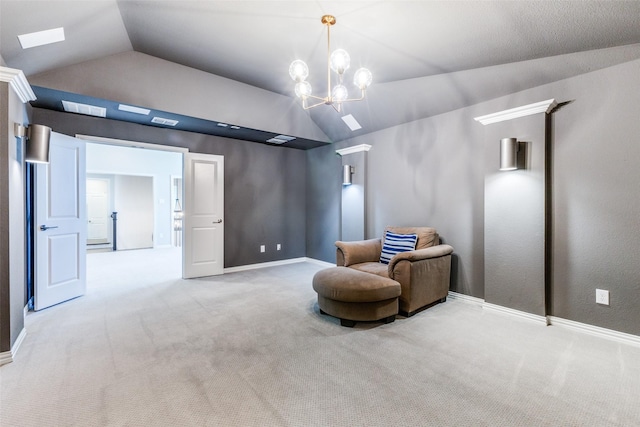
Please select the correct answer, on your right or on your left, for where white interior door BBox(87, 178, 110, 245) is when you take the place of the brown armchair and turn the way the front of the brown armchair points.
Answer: on your right

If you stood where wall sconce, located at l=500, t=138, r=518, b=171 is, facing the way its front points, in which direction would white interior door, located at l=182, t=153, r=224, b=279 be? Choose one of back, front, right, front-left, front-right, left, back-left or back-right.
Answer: front-right

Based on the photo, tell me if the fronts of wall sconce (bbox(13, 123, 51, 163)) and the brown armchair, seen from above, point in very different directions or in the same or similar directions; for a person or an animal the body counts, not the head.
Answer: very different directions

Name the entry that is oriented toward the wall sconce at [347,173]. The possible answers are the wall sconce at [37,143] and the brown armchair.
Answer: the wall sconce at [37,143]

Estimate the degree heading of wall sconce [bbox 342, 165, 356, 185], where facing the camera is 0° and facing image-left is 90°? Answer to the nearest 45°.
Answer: approximately 45°

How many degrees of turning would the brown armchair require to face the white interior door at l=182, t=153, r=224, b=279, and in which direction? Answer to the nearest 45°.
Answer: approximately 45° to its right

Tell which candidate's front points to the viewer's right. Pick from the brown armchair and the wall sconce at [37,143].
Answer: the wall sconce

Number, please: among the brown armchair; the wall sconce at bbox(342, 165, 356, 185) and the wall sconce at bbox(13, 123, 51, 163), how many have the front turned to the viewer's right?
1

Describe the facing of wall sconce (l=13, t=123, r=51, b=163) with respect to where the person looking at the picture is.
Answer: facing to the right of the viewer

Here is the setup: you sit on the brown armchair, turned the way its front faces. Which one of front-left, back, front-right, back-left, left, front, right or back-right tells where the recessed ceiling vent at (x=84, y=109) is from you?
front-right

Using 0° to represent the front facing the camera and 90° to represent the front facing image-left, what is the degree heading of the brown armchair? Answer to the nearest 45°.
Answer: approximately 45°
